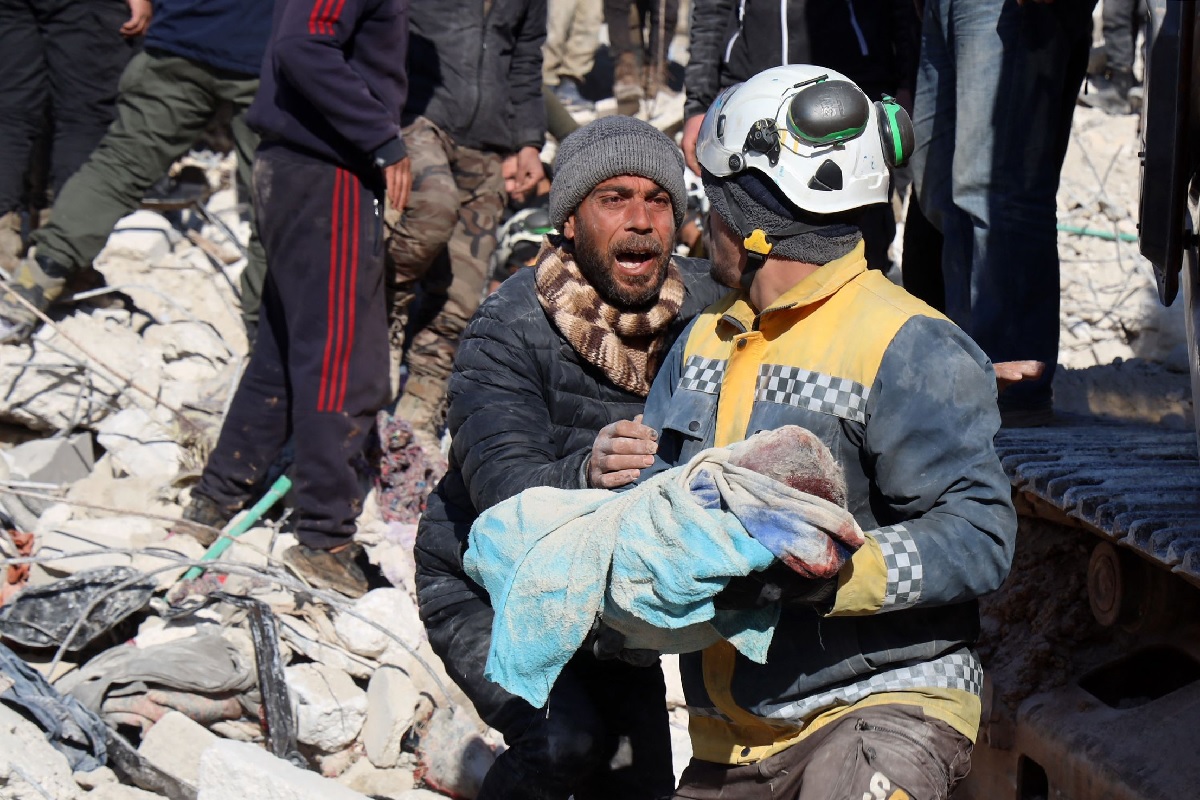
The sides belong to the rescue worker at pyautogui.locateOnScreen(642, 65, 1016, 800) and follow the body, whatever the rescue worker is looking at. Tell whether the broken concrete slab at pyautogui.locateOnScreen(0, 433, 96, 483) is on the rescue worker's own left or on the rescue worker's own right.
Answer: on the rescue worker's own right

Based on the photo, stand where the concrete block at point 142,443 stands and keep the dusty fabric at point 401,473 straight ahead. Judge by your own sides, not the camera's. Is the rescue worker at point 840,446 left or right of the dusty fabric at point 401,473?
right

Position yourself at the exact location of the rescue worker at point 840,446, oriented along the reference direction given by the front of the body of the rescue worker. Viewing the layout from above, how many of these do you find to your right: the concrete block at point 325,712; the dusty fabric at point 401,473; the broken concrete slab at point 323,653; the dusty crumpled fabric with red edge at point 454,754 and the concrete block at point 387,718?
5

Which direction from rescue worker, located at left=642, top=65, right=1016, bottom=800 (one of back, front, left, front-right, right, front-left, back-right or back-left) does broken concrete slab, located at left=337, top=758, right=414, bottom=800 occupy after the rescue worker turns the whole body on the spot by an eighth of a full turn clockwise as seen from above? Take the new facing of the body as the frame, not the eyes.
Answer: front-right

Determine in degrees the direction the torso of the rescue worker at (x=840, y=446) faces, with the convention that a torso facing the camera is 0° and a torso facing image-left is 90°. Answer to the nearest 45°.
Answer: approximately 45°

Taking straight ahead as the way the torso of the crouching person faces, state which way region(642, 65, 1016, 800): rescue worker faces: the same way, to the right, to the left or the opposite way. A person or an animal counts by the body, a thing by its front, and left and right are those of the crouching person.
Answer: to the right

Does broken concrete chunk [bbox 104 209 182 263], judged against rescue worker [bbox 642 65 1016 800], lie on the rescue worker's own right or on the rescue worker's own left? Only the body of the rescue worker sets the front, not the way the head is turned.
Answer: on the rescue worker's own right

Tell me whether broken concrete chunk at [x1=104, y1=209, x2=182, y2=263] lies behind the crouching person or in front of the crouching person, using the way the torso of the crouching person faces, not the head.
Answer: behind

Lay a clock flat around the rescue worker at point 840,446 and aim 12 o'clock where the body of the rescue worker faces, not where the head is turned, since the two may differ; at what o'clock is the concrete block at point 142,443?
The concrete block is roughly at 3 o'clock from the rescue worker.

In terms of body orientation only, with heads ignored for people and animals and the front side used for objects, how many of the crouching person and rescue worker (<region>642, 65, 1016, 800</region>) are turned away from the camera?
0

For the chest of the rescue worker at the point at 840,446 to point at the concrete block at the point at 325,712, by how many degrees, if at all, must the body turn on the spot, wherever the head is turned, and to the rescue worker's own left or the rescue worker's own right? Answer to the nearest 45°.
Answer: approximately 90° to the rescue worker's own right

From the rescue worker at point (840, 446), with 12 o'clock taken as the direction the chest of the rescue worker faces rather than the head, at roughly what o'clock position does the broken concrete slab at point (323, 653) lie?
The broken concrete slab is roughly at 3 o'clock from the rescue worker.

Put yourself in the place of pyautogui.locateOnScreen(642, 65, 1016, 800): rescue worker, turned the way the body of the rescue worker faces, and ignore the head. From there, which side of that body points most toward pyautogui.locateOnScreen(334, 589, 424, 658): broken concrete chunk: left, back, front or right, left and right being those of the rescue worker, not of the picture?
right

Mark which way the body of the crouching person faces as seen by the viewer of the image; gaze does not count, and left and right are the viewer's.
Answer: facing the viewer and to the right of the viewer

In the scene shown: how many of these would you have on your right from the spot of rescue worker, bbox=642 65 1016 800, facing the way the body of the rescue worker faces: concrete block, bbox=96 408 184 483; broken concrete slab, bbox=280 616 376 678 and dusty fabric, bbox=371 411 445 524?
3
